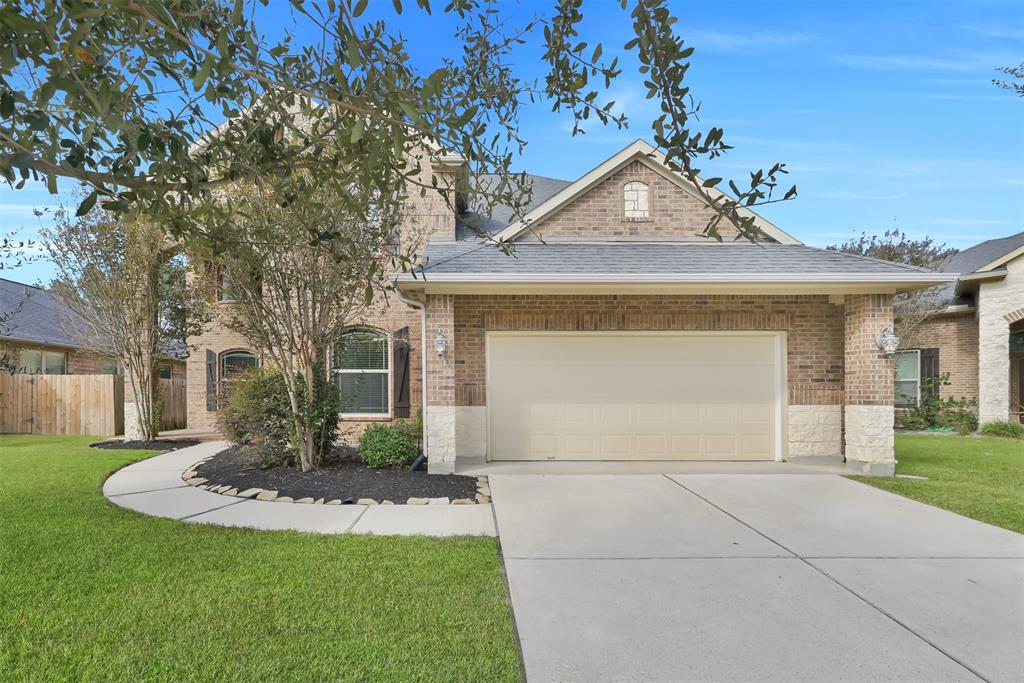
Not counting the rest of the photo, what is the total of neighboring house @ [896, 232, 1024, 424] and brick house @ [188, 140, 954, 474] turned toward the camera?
2

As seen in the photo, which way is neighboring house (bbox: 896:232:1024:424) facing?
toward the camera

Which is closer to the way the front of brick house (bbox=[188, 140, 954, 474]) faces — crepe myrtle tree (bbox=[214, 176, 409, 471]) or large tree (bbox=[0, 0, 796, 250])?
the large tree

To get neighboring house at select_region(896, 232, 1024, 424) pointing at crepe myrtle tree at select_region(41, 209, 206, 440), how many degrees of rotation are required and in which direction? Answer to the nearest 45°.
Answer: approximately 45° to its right
